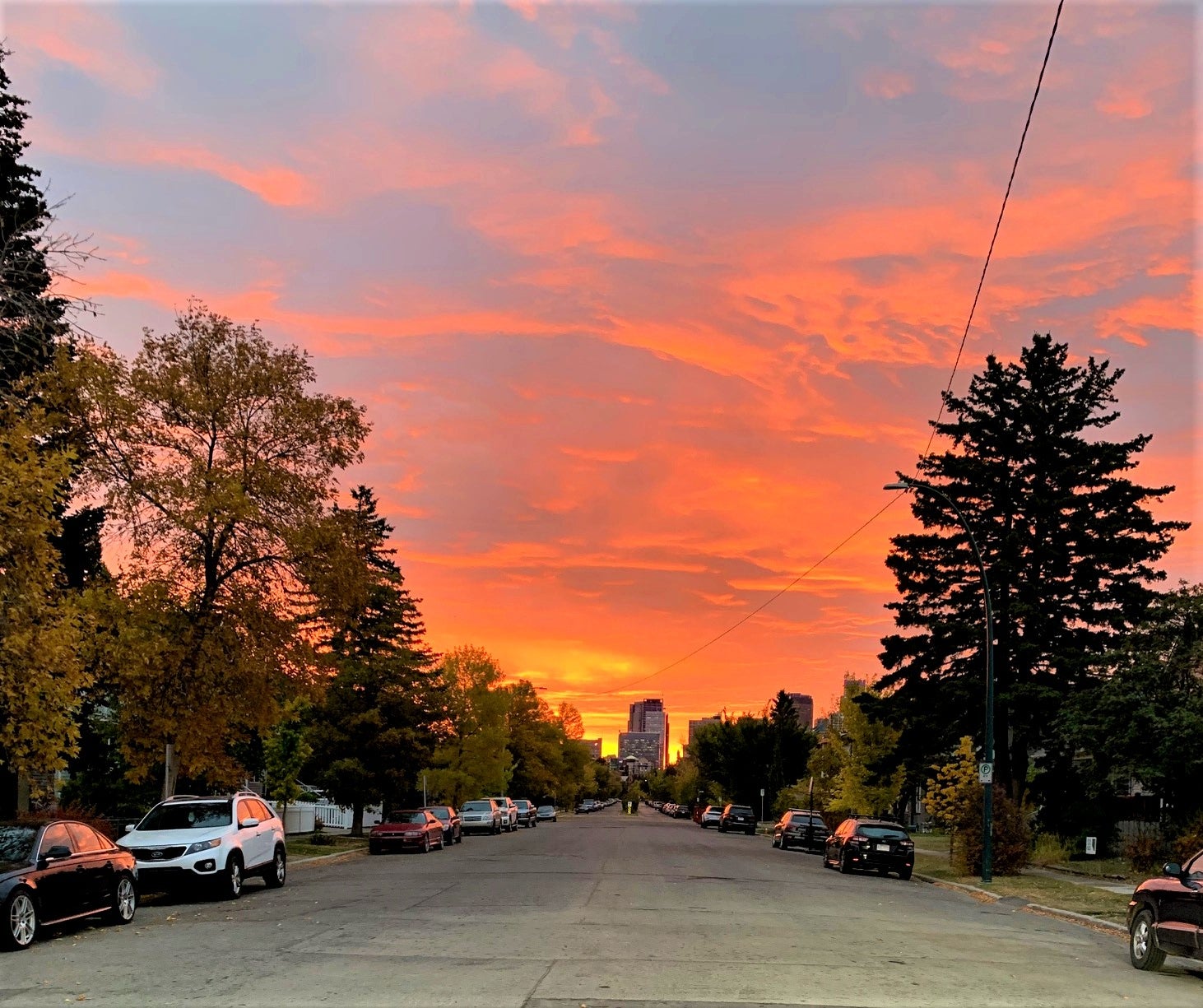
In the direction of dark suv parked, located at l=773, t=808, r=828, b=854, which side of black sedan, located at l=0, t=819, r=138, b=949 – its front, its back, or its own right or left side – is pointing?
back

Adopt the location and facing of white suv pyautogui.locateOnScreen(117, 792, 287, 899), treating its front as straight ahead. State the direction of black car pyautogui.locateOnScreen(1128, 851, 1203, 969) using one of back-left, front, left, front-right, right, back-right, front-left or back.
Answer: left

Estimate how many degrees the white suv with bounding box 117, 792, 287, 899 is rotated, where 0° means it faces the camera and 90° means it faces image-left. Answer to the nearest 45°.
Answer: approximately 45°

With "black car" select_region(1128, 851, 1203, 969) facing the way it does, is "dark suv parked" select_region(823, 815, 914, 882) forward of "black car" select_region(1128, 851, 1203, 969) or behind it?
forward

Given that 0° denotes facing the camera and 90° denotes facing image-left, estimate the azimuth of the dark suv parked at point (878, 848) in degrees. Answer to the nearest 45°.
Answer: approximately 135°

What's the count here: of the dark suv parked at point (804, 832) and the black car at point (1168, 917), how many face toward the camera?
0

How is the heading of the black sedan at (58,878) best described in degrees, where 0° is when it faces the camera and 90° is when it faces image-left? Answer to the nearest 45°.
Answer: approximately 45°

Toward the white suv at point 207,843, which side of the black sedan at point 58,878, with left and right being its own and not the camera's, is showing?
back

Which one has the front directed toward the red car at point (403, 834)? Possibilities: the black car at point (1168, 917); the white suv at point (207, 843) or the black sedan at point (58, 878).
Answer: the black car at point (1168, 917)

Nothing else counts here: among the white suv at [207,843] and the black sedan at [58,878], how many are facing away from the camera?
0
